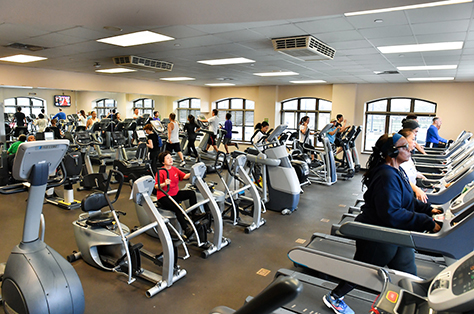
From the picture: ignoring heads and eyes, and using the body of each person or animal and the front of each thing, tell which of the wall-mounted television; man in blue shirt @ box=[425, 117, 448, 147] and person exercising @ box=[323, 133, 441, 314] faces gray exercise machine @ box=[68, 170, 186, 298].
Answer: the wall-mounted television

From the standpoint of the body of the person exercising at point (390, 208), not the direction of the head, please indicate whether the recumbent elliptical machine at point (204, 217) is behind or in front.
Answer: behind

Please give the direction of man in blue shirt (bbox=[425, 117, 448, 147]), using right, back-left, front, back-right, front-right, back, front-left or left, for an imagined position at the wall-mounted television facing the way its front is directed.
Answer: front-left

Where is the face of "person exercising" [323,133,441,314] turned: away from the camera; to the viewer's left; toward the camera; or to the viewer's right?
to the viewer's right

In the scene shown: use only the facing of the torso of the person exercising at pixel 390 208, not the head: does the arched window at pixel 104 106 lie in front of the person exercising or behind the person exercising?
behind

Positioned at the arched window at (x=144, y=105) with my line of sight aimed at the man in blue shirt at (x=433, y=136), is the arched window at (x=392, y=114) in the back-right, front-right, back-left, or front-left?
front-left

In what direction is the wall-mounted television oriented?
toward the camera

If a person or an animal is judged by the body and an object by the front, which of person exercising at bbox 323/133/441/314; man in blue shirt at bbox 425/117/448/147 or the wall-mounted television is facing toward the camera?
the wall-mounted television

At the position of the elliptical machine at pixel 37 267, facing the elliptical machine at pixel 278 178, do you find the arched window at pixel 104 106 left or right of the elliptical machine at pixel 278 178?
left

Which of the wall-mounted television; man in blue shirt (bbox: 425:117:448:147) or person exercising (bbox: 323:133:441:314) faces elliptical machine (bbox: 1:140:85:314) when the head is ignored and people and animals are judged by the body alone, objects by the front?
the wall-mounted television
